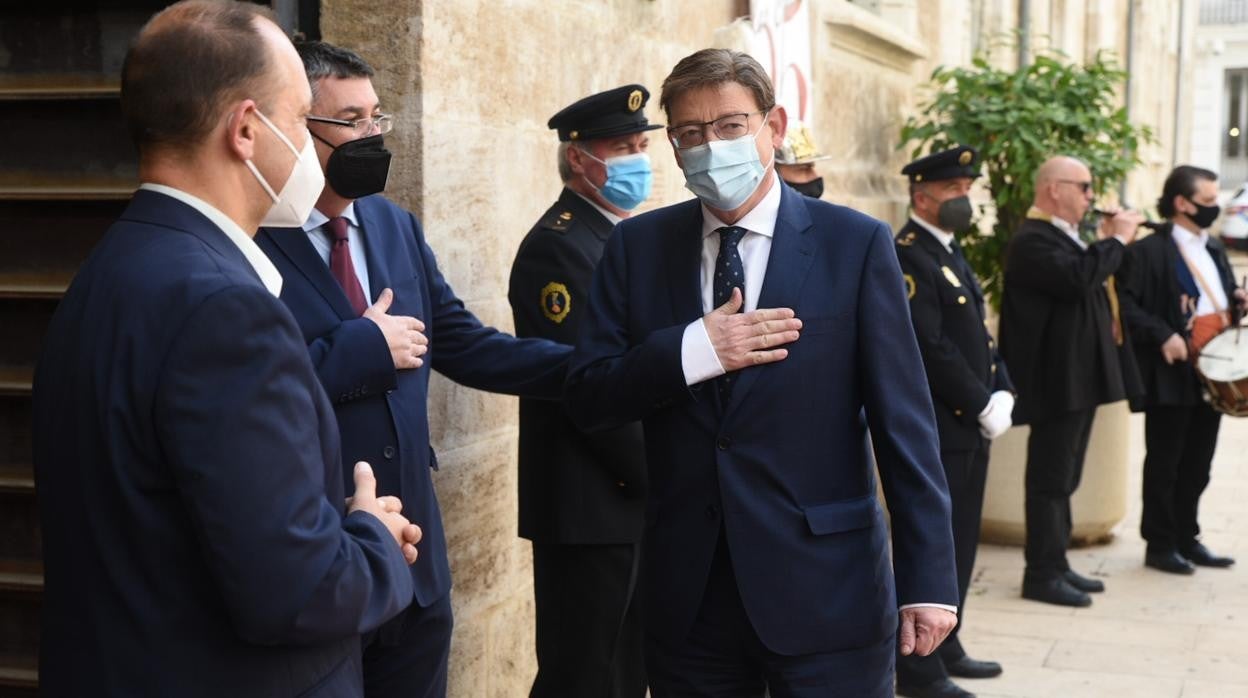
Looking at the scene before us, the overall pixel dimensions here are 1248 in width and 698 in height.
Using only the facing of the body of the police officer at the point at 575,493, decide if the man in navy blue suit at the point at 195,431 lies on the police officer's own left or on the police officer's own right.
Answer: on the police officer's own right

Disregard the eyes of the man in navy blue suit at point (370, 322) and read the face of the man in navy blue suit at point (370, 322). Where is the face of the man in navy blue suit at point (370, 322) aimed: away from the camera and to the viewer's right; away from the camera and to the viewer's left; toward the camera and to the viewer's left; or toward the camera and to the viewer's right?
toward the camera and to the viewer's right

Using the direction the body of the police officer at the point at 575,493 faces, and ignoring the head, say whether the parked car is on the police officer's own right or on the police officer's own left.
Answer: on the police officer's own left
